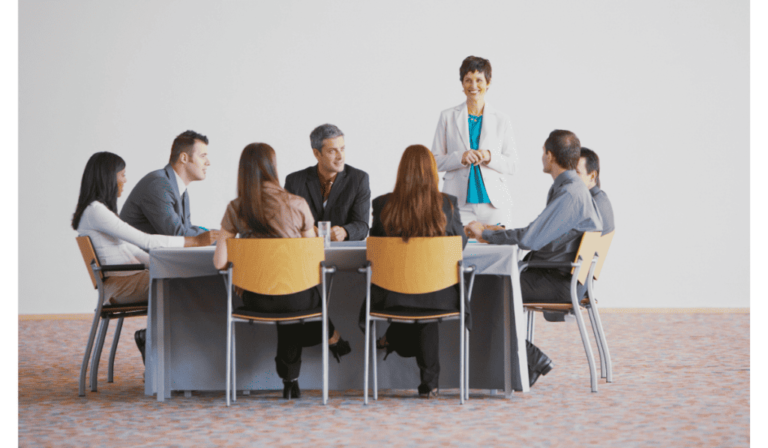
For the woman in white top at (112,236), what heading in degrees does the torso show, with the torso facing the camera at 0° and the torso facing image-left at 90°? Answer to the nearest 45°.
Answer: approximately 270°

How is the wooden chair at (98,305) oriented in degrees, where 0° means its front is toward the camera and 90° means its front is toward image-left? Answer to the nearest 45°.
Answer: approximately 270°

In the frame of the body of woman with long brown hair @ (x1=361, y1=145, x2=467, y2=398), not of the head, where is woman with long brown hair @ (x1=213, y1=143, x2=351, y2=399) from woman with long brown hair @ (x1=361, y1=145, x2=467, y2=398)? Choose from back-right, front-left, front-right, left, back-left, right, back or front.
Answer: left

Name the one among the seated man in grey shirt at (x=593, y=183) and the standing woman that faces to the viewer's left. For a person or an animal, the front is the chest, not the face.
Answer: the seated man in grey shirt

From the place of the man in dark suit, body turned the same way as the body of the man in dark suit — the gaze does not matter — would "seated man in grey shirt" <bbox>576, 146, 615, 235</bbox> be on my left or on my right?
on my left

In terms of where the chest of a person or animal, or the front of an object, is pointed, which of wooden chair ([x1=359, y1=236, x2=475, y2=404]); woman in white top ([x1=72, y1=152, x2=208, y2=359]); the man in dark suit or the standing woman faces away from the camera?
the wooden chair

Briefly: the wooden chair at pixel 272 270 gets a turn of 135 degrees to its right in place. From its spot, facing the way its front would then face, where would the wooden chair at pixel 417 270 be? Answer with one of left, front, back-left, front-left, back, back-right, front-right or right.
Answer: front-left

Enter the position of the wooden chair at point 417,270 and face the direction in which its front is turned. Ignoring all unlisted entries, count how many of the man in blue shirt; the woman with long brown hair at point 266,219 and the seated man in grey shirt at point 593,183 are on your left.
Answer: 1

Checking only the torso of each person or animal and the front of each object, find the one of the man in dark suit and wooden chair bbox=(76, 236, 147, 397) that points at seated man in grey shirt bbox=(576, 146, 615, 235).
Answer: the wooden chair

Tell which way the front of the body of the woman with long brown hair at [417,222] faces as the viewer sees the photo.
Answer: away from the camera

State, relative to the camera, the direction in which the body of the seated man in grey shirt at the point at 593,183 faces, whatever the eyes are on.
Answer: to the viewer's left

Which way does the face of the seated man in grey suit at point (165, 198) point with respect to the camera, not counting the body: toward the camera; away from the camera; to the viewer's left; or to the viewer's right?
to the viewer's right

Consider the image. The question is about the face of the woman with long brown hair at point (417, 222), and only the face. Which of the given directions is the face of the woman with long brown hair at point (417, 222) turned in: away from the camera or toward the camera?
away from the camera

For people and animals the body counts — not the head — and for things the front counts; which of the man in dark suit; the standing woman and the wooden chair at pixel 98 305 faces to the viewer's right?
the wooden chair

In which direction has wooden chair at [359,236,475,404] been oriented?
away from the camera

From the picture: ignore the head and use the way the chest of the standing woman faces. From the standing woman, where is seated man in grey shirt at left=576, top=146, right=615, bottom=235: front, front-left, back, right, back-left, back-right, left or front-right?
left

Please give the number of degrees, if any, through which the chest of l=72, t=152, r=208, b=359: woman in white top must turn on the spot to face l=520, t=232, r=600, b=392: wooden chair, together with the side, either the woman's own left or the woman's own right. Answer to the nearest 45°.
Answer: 0° — they already face it

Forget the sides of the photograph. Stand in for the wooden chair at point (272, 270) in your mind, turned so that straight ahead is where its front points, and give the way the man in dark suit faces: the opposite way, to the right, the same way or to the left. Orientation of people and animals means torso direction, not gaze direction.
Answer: the opposite way
